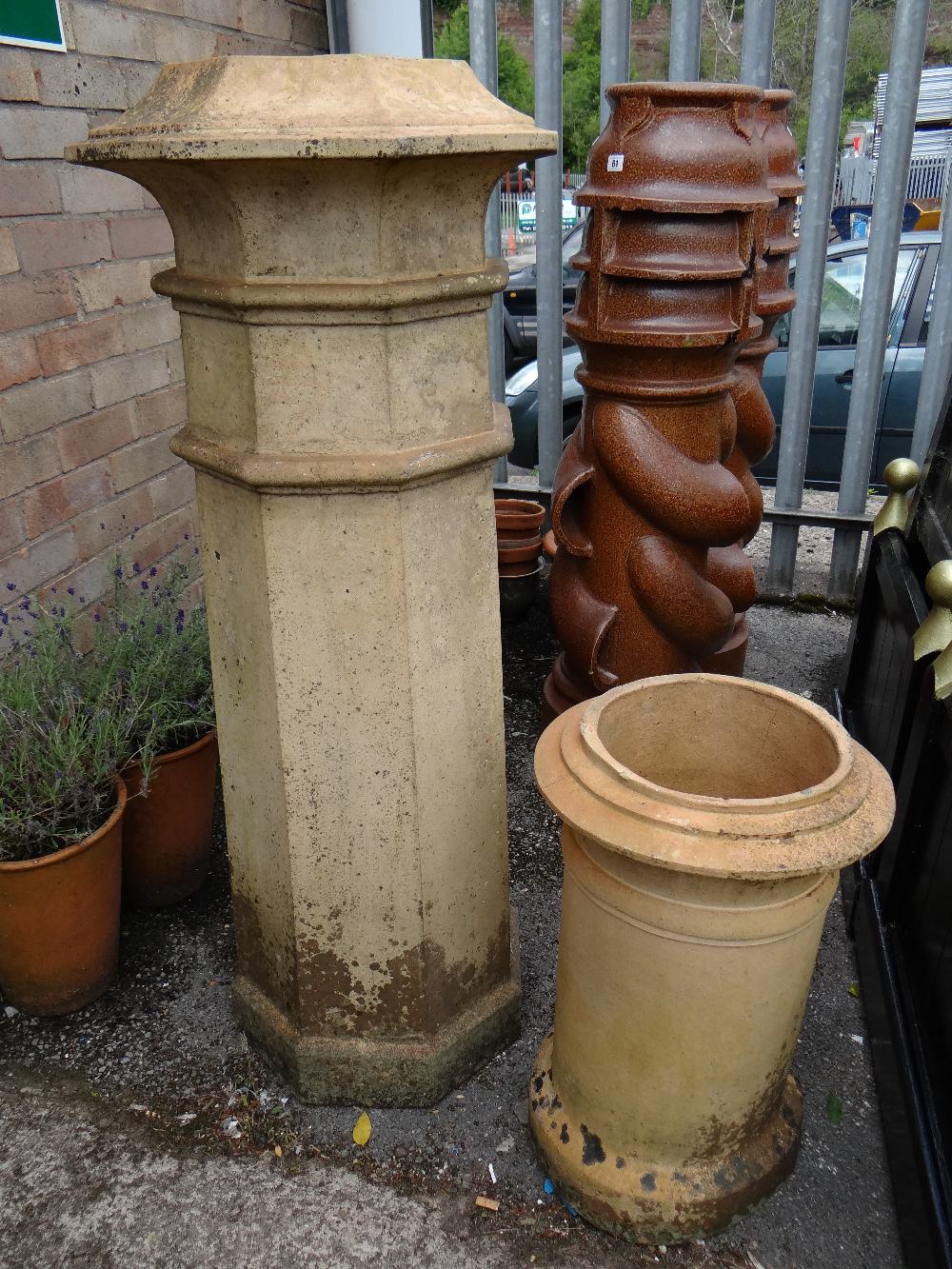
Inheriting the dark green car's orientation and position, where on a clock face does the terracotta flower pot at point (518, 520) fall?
The terracotta flower pot is roughly at 10 o'clock from the dark green car.

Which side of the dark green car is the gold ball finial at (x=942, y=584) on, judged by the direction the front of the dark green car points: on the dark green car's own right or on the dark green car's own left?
on the dark green car's own left

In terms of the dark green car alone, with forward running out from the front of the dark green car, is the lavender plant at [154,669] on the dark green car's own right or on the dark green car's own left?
on the dark green car's own left

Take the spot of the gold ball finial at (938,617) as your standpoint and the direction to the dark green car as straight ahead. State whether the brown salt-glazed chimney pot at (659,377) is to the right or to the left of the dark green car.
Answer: left

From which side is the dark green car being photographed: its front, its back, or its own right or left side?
left

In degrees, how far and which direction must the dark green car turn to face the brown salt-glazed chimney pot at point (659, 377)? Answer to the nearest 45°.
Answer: approximately 90° to its left

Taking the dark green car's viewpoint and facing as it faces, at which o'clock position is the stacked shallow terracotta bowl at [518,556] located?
The stacked shallow terracotta bowl is roughly at 10 o'clock from the dark green car.

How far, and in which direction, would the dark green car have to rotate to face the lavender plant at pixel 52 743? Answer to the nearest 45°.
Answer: approximately 45° to its left

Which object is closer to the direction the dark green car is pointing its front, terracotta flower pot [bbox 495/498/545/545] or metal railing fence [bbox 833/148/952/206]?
the terracotta flower pot

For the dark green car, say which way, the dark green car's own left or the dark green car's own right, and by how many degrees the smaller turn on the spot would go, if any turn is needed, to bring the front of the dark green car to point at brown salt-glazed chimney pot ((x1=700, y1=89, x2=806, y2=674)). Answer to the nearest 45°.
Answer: approximately 90° to the dark green car's own left

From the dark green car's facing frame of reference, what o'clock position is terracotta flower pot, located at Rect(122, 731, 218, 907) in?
The terracotta flower pot is roughly at 10 o'clock from the dark green car.

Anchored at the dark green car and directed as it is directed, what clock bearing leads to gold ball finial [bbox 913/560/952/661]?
The gold ball finial is roughly at 9 o'clock from the dark green car.

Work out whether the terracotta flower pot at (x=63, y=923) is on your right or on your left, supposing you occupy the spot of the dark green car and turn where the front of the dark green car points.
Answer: on your left

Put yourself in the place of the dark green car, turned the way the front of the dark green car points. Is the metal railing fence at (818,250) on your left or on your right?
on your left
